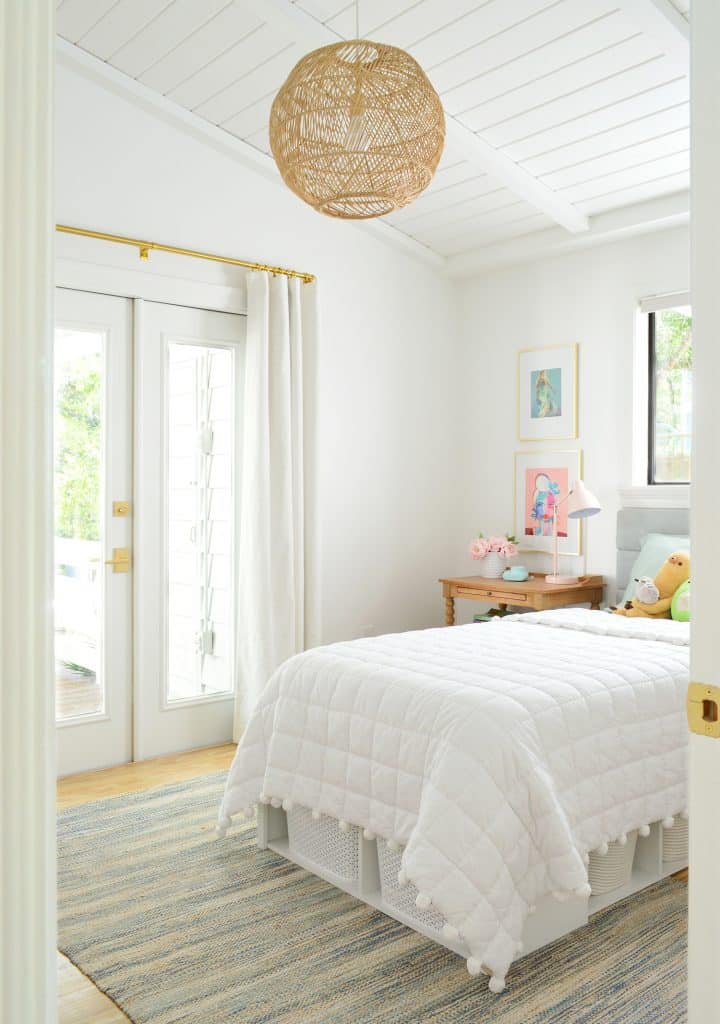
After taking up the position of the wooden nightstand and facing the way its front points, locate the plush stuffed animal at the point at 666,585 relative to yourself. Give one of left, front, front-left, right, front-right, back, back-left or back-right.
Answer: left

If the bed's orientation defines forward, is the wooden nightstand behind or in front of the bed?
behind

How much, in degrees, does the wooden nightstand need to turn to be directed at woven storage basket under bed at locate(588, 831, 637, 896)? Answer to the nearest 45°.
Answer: approximately 45° to its left

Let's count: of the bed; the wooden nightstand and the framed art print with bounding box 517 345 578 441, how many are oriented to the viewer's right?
0

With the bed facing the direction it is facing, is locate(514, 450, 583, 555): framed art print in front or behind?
behind

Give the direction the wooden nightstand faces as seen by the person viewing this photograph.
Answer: facing the viewer and to the left of the viewer

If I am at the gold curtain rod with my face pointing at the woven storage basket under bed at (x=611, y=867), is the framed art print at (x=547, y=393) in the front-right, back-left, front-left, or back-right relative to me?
front-left

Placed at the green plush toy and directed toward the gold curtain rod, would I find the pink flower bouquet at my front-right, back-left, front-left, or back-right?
front-right

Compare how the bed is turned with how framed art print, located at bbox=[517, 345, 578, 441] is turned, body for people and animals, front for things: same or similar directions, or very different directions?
same or similar directions

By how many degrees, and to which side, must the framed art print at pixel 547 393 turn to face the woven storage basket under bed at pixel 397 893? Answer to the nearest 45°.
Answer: approximately 45° to its left

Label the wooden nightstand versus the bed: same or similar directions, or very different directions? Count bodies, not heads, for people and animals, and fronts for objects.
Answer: same or similar directions

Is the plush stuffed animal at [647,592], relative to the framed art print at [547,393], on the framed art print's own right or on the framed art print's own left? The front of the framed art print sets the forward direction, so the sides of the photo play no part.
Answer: on the framed art print's own left

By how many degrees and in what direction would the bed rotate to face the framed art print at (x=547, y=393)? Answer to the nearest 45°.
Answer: approximately 135° to its right

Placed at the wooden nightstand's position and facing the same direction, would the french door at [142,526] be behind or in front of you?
in front

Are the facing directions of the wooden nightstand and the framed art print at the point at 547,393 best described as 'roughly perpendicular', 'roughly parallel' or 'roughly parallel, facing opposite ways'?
roughly parallel

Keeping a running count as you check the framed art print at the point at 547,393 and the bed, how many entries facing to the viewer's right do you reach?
0
